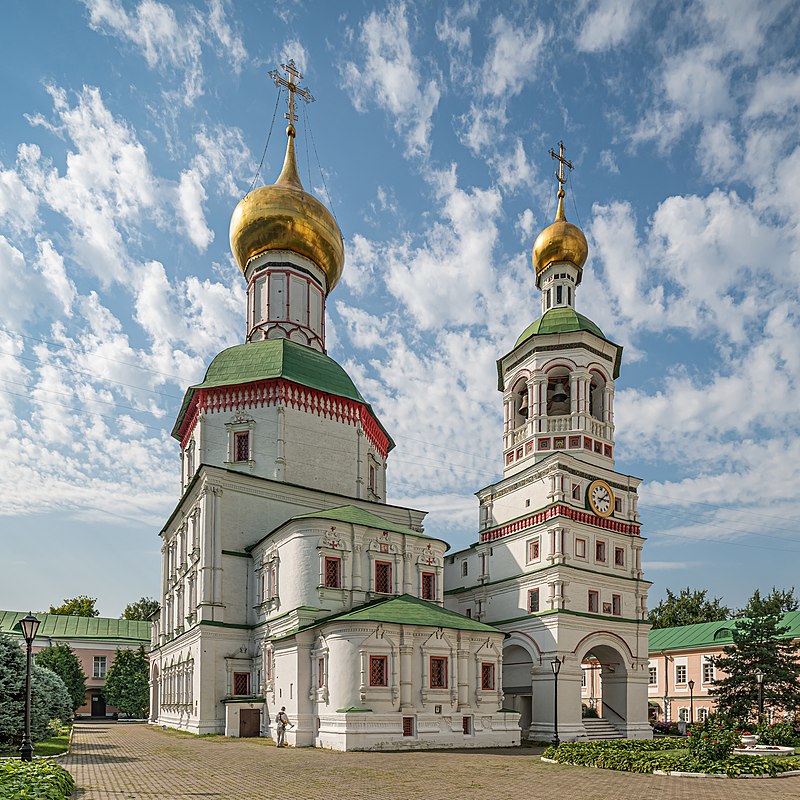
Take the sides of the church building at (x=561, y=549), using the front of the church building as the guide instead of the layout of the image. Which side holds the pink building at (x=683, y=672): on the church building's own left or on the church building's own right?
on the church building's own left

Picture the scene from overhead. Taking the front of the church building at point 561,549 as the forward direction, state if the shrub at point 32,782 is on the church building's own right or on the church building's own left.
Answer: on the church building's own right

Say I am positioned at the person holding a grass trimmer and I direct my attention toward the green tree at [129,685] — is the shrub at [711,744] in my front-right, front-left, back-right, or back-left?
back-right

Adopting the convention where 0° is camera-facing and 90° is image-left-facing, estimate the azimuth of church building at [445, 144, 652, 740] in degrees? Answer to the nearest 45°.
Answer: approximately 315°

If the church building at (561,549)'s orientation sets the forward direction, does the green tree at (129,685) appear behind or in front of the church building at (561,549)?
behind

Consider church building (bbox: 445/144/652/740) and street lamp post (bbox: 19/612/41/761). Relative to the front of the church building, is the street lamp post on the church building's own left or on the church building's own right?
on the church building's own right
